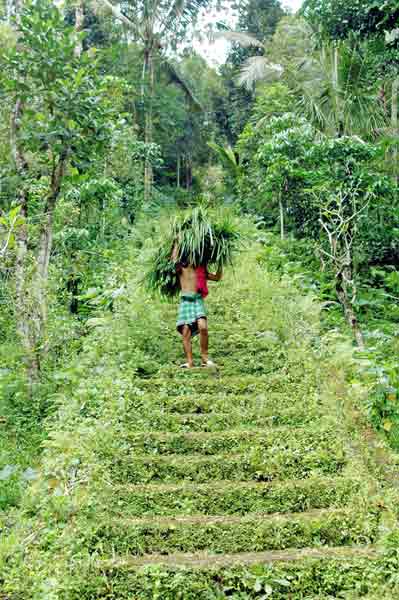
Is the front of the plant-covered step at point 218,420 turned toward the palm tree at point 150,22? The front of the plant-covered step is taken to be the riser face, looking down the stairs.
no

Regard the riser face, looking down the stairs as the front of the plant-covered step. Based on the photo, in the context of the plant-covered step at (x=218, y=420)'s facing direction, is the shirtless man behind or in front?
behind

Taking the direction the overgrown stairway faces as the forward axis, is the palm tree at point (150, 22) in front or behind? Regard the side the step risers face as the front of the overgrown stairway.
behind

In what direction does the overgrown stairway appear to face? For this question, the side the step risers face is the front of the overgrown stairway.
toward the camera

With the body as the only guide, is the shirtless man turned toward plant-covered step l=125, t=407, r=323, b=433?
yes

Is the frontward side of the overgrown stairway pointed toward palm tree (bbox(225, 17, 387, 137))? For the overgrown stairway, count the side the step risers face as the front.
no

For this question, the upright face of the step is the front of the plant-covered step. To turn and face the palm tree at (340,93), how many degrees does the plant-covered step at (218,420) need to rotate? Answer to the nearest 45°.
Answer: approximately 180°

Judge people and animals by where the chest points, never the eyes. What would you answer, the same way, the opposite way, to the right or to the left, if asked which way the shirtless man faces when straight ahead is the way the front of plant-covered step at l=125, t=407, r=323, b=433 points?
the same way

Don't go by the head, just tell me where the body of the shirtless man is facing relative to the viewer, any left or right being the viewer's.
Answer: facing the viewer

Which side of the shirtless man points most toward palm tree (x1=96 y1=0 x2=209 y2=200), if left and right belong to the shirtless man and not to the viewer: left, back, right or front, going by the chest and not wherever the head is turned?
back
